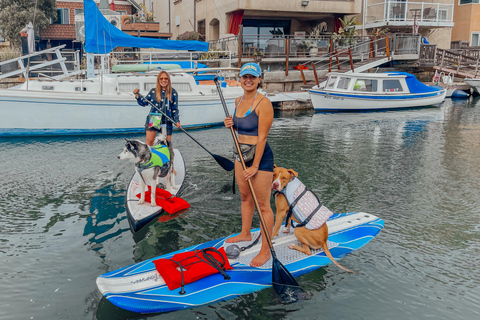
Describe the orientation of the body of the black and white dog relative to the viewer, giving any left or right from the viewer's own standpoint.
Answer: facing the viewer and to the left of the viewer

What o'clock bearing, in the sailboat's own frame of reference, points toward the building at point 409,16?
The building is roughly at 5 o'clock from the sailboat.

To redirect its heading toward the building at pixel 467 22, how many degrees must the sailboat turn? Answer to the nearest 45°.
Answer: approximately 135° to its right

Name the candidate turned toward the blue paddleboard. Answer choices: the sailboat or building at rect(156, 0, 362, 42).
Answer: the building

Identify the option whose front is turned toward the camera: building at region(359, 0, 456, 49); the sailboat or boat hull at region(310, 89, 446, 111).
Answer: the building

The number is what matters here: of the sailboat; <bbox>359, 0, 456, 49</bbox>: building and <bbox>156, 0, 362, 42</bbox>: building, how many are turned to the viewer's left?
1

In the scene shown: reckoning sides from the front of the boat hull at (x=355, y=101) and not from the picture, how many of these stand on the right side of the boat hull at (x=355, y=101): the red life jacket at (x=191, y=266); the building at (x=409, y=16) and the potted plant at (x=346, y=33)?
2

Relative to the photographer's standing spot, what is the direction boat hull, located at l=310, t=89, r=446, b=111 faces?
facing to the left of the viewer

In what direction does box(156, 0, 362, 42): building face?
toward the camera

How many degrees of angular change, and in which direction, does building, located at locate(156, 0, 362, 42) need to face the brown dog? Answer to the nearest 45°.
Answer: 0° — it already faces it

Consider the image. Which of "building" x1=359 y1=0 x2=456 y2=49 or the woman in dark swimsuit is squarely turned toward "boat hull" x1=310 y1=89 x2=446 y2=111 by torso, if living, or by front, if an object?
the building

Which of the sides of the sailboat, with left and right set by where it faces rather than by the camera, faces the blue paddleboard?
left

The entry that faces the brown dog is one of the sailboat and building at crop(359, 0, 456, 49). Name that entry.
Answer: the building

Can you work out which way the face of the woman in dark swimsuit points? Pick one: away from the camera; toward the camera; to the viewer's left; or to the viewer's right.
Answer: toward the camera

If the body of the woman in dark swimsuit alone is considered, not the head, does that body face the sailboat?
no

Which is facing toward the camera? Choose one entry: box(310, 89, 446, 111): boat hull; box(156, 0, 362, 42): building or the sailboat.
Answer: the building

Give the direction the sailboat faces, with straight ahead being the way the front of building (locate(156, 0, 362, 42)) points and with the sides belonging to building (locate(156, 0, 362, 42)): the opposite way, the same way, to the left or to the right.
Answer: to the right

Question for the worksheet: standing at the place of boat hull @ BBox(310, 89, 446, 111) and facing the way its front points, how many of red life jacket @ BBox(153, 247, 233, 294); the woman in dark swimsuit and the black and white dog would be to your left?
3

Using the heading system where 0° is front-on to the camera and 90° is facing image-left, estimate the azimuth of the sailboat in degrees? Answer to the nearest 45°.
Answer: approximately 90°

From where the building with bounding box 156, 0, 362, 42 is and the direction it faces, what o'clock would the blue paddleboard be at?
The blue paddleboard is roughly at 12 o'clock from the building.

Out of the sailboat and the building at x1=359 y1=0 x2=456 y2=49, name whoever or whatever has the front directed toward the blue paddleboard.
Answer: the building
